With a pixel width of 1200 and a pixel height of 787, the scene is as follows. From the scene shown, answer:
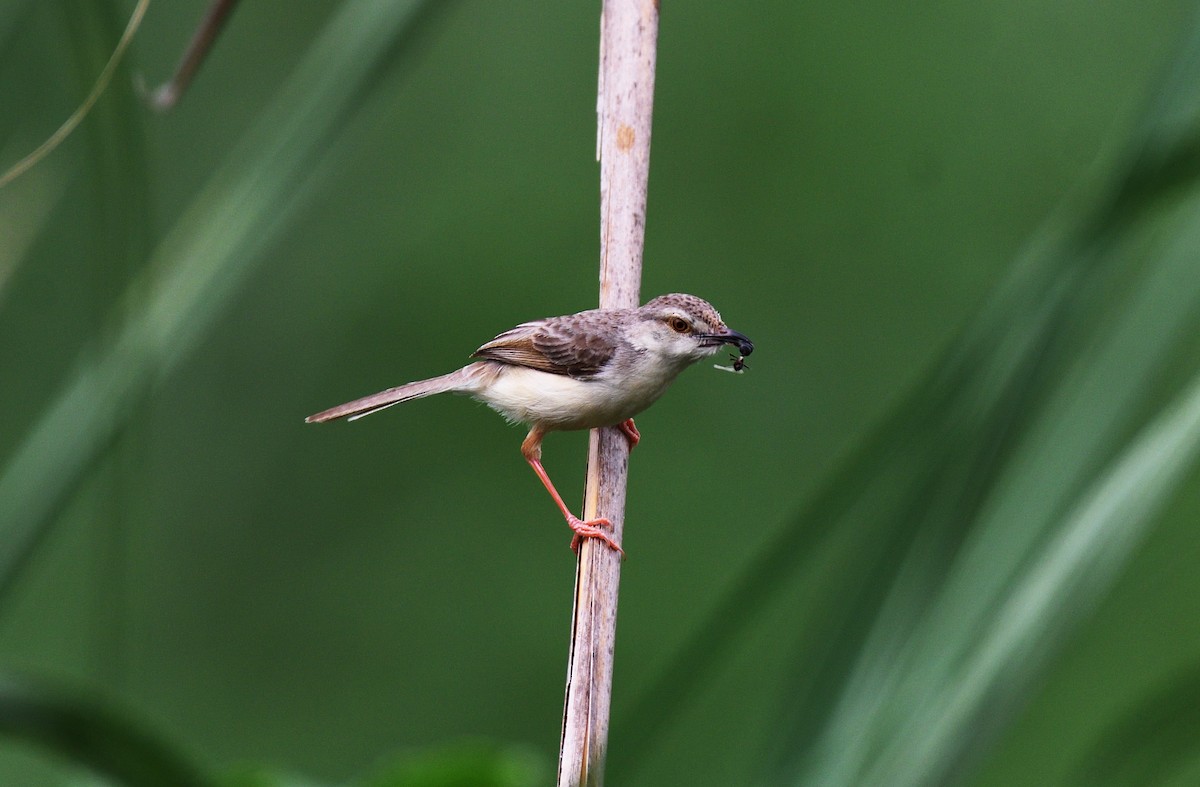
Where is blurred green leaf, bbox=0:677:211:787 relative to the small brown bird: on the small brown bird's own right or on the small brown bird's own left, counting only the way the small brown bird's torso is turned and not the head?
on the small brown bird's own right

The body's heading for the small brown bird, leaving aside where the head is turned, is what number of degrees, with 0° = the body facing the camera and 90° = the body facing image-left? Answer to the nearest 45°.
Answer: approximately 270°
